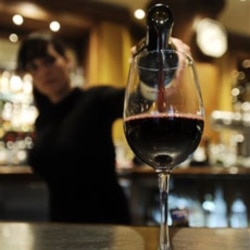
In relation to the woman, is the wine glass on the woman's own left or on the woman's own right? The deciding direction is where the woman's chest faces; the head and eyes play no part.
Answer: on the woman's own left

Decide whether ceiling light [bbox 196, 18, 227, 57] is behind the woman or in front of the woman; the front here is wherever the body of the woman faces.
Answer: behind

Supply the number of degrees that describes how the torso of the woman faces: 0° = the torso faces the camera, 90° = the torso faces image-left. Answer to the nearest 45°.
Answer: approximately 45°

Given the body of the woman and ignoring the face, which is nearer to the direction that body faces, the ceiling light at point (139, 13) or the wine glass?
the wine glass

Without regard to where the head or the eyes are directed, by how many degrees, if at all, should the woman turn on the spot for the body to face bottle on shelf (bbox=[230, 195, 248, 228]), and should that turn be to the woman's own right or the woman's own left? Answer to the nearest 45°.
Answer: approximately 180°
